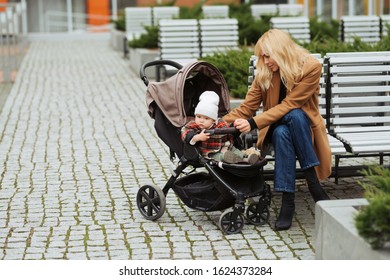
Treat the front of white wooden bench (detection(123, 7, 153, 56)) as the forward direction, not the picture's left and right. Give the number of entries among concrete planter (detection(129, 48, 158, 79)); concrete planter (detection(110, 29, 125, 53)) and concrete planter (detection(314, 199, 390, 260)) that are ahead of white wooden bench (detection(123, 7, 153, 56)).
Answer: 2

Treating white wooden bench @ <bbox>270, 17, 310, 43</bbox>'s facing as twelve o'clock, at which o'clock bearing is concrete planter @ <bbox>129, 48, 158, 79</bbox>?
The concrete planter is roughly at 3 o'clock from the white wooden bench.

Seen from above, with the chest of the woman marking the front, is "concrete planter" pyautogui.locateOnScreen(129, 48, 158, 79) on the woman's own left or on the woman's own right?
on the woman's own right

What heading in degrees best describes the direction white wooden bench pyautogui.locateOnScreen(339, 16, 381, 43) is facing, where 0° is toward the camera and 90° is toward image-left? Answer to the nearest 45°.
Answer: approximately 0°

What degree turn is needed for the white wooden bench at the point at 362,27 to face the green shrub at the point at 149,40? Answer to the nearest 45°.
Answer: approximately 90° to its right

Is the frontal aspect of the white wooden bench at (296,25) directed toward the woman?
yes

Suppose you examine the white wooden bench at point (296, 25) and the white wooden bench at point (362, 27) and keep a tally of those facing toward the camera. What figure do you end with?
2
